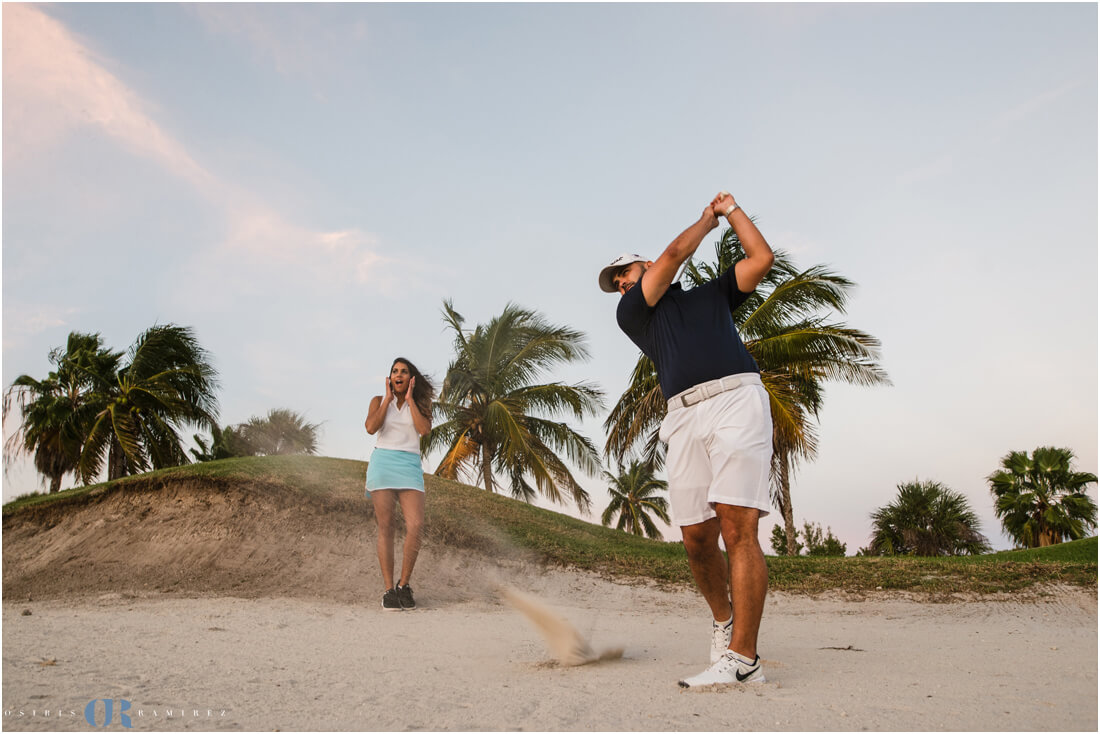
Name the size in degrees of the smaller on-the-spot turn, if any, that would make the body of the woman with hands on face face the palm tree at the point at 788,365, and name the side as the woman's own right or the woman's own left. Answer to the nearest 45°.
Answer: approximately 135° to the woman's own left

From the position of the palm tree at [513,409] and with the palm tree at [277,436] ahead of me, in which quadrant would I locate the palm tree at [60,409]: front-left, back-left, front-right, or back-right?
front-left

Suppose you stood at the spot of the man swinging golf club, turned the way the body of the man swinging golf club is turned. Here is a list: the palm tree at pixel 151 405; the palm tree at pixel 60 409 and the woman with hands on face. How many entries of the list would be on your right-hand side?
3

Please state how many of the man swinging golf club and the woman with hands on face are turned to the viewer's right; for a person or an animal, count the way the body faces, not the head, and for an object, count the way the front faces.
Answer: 0

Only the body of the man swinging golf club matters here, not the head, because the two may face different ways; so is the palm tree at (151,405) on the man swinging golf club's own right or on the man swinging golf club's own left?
on the man swinging golf club's own right

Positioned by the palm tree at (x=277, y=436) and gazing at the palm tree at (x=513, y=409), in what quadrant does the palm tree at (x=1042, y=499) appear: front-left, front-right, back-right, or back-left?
front-left

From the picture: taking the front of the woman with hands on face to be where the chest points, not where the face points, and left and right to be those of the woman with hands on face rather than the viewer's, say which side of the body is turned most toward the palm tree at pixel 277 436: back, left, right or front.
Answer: back

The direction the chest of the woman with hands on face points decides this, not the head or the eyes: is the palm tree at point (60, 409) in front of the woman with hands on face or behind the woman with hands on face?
behind

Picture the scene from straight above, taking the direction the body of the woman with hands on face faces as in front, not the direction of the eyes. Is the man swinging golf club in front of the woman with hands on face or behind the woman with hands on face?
in front

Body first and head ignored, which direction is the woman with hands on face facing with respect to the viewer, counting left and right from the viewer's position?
facing the viewer

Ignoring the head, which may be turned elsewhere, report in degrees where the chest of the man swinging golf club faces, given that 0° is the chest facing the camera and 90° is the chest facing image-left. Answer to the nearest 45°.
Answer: approximately 45°

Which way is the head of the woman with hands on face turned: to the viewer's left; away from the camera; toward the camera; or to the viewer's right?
toward the camera

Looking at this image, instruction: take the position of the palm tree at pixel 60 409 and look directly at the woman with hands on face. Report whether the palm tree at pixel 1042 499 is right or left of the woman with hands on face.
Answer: left

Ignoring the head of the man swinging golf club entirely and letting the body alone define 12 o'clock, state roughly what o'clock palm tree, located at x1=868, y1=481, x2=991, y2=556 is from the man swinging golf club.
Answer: The palm tree is roughly at 5 o'clock from the man swinging golf club.

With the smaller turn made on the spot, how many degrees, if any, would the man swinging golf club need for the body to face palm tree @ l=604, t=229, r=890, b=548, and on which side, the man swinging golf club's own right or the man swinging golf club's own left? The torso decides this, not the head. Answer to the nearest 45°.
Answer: approximately 135° to the man swinging golf club's own right

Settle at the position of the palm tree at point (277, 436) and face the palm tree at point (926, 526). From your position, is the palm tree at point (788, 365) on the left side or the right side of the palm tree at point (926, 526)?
right
